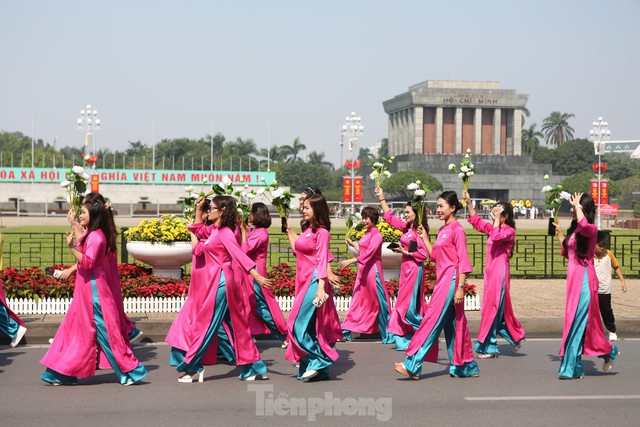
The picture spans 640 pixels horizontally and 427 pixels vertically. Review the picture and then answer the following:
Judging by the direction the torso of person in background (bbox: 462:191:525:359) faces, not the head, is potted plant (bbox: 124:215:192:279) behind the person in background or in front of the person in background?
in front

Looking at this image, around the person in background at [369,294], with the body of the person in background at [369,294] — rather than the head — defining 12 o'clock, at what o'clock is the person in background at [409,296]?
the person in background at [409,296] is roughly at 7 o'clock from the person in background at [369,294].

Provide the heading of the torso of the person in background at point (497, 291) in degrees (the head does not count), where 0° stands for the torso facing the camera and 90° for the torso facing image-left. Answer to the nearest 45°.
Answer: approximately 90°

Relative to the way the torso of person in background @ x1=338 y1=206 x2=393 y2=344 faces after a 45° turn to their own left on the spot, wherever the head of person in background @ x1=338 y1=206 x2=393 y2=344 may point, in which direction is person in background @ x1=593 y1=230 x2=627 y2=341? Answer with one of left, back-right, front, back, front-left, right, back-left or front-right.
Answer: back-left

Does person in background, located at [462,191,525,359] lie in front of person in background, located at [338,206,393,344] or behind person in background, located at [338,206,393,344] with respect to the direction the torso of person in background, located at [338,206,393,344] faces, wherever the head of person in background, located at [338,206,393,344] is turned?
behind

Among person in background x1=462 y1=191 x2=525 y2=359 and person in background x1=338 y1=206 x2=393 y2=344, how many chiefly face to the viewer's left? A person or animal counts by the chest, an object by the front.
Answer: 2

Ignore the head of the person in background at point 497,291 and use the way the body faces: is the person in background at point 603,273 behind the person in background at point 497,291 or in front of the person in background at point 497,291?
behind

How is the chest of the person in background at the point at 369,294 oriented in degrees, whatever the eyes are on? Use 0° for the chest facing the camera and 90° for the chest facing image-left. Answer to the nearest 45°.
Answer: approximately 90°
